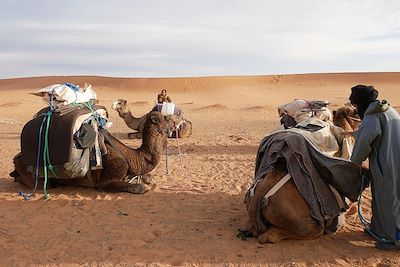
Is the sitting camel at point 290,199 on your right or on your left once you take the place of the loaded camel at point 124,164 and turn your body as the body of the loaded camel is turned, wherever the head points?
on your right

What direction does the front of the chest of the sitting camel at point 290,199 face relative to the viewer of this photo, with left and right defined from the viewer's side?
facing away from the viewer and to the right of the viewer

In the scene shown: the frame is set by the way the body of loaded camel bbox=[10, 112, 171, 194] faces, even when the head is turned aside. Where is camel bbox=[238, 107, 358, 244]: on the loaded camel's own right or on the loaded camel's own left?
on the loaded camel's own right

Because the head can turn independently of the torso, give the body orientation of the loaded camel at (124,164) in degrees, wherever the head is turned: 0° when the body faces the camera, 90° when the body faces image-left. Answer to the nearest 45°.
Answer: approximately 270°
